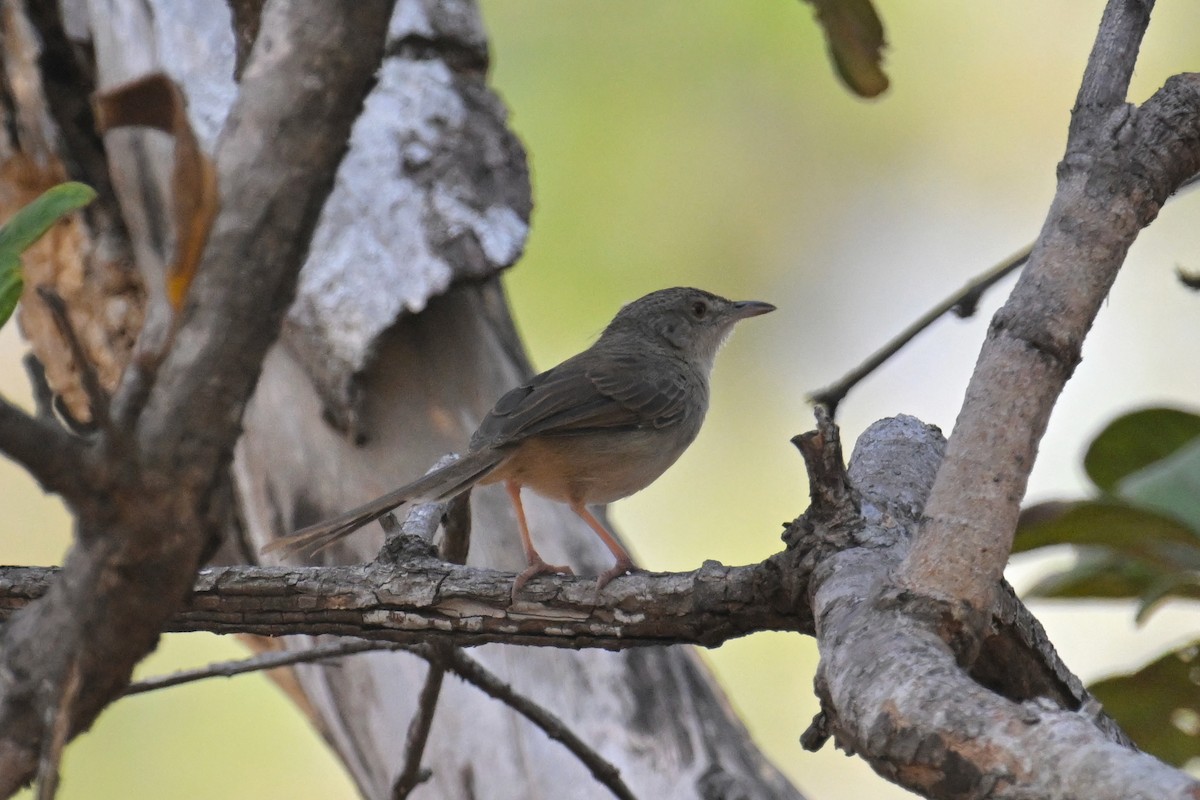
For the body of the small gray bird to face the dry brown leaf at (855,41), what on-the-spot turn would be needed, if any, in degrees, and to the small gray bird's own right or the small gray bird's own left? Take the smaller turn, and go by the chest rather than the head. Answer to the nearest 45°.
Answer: approximately 45° to the small gray bird's own right

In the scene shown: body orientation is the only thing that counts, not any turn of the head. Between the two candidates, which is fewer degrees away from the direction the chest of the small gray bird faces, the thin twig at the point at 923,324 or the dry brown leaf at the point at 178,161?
the thin twig

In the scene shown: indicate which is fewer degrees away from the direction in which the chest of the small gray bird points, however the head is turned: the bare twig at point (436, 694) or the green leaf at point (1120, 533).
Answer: the green leaf

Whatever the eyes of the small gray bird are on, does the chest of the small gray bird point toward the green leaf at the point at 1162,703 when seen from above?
yes

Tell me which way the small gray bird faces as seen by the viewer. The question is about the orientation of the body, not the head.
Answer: to the viewer's right
